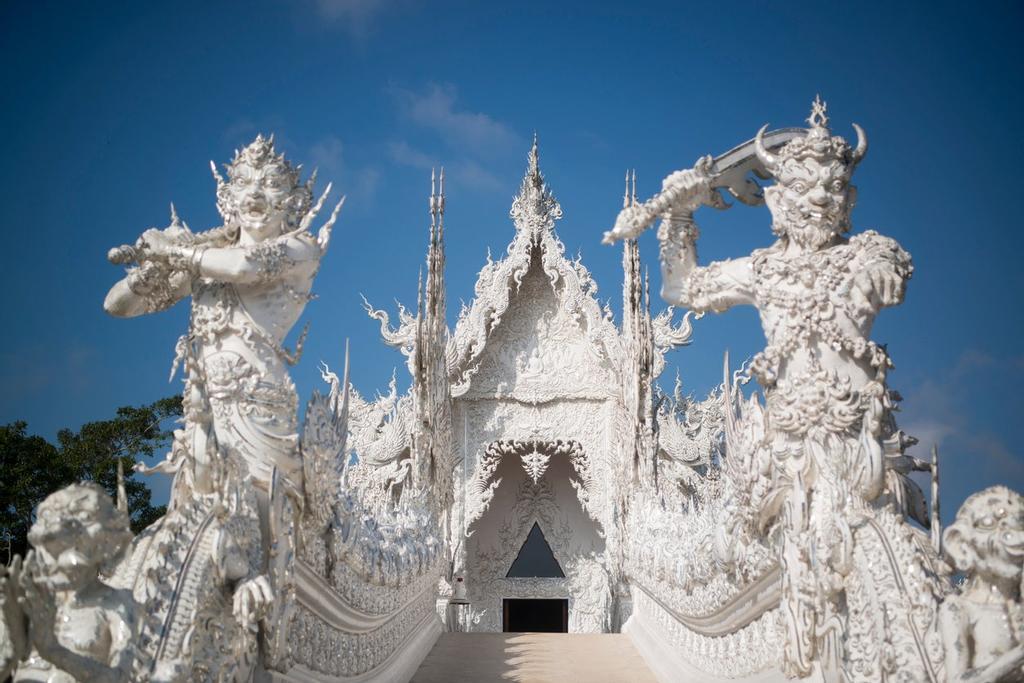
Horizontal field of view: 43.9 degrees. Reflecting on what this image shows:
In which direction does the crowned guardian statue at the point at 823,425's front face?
toward the camera

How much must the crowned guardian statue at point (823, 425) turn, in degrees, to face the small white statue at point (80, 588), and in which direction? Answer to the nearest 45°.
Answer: approximately 45° to its right

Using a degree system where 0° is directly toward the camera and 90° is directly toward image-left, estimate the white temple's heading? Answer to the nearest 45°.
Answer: approximately 0°

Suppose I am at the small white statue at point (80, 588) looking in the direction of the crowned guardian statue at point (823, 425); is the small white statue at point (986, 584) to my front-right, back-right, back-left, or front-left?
front-right

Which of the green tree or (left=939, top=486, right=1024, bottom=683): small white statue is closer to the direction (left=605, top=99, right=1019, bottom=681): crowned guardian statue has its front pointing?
the small white statue

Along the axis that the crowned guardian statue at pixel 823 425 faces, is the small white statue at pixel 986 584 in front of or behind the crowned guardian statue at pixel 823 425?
in front

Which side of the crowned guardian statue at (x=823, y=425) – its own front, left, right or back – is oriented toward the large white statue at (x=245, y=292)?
right

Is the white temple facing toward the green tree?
no
